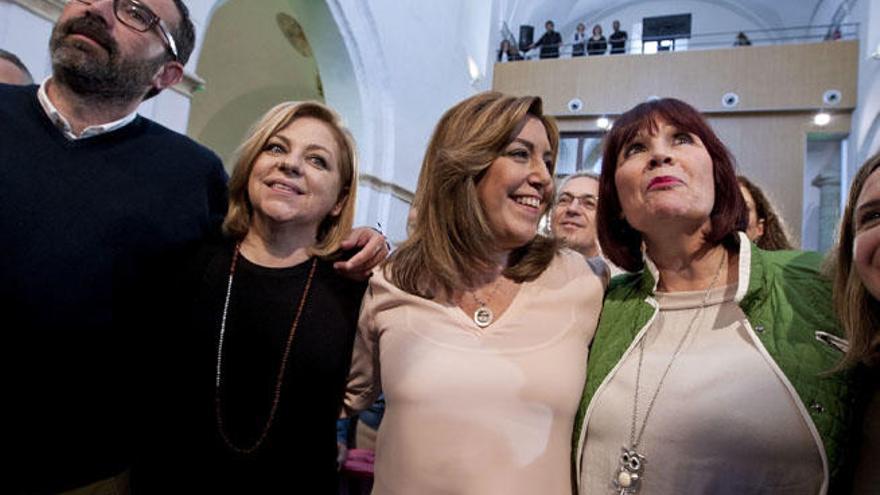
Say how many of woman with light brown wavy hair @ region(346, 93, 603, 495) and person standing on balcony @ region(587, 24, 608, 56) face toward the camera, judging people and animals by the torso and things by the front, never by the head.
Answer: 2

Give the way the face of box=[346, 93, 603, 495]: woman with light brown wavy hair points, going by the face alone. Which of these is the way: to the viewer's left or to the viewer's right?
to the viewer's right

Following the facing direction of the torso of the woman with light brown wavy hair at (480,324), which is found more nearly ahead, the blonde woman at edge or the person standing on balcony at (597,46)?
the blonde woman at edge

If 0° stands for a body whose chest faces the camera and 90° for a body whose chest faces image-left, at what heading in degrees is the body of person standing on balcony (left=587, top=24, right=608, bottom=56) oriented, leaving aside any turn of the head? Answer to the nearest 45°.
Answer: approximately 0°

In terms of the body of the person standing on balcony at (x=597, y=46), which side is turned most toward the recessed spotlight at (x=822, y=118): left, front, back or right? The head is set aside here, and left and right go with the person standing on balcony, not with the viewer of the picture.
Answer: left

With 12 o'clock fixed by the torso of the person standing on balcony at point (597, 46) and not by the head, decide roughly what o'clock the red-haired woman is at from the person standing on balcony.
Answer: The red-haired woman is roughly at 12 o'clock from the person standing on balcony.

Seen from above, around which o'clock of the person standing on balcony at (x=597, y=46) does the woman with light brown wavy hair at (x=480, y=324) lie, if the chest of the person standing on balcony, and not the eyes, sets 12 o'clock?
The woman with light brown wavy hair is roughly at 12 o'clock from the person standing on balcony.

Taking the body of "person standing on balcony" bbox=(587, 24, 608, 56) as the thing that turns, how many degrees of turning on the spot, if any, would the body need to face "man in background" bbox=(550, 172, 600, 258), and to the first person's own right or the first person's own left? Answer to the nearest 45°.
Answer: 0° — they already face them

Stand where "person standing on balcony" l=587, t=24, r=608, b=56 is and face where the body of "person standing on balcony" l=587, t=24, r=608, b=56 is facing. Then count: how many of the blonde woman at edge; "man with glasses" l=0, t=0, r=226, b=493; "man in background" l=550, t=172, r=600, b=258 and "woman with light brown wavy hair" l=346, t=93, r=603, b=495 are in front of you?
4

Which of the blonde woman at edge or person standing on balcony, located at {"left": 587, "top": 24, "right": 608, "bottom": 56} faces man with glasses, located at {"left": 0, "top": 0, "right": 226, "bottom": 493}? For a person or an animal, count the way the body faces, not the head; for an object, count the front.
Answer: the person standing on balcony
